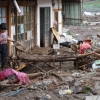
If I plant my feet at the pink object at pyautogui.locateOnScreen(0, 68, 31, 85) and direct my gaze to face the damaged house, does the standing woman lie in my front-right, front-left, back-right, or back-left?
front-left

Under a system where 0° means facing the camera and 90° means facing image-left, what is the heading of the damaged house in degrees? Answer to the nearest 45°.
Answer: approximately 0°

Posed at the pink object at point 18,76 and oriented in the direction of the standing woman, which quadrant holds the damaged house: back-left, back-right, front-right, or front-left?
front-right

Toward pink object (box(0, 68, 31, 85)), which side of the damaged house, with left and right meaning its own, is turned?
front

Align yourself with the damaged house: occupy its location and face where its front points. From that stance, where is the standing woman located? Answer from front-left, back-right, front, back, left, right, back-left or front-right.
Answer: front
